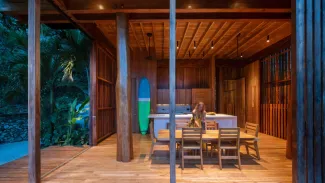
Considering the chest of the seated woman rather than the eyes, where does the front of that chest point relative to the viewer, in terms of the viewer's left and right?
facing the viewer and to the left of the viewer

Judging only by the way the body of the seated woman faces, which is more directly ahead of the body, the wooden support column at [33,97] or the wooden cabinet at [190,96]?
the wooden support column

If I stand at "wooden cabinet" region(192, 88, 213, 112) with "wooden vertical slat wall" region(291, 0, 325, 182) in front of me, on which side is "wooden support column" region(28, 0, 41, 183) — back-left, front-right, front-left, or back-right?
front-right

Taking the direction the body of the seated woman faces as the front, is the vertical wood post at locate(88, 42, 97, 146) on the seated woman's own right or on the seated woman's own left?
on the seated woman's own right

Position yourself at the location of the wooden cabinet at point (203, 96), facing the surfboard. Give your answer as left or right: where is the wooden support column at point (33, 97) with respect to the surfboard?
left

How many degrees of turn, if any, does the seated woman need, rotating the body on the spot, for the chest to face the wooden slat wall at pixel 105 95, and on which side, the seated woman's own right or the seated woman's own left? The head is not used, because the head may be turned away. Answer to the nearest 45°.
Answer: approximately 90° to the seated woman's own right

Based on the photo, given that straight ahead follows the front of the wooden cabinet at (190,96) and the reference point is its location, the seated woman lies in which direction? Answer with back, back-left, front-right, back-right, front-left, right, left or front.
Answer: front

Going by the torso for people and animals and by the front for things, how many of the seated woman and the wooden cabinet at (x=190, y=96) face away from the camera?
0

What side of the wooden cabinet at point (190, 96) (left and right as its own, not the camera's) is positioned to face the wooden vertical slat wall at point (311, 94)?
front

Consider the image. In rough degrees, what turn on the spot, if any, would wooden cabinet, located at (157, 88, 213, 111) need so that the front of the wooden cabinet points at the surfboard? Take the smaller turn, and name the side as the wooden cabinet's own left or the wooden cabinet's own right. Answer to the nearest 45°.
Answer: approximately 45° to the wooden cabinet's own right

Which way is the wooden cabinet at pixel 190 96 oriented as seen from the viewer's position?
toward the camera

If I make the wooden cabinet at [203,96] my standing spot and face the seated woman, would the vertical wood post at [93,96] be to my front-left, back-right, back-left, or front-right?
front-right

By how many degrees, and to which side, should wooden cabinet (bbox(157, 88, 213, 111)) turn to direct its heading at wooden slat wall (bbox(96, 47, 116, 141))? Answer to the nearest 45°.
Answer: approximately 45° to its right
